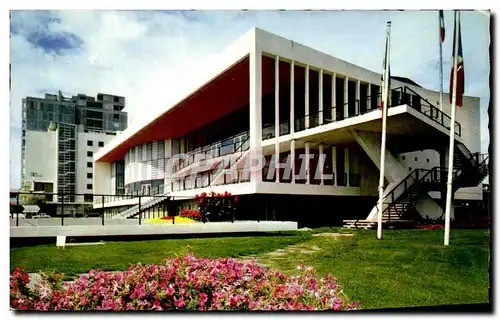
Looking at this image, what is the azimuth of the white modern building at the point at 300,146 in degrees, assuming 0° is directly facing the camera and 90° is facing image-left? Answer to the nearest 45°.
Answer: approximately 45°

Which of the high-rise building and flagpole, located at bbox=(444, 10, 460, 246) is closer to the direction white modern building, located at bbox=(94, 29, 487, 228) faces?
the flagpole

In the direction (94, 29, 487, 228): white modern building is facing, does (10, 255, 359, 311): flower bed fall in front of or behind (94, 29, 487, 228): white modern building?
in front

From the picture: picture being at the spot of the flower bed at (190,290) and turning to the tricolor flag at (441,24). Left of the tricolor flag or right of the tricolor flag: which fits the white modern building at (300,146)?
left

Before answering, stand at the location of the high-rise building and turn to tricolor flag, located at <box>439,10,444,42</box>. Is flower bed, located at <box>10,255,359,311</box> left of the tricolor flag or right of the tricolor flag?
right
